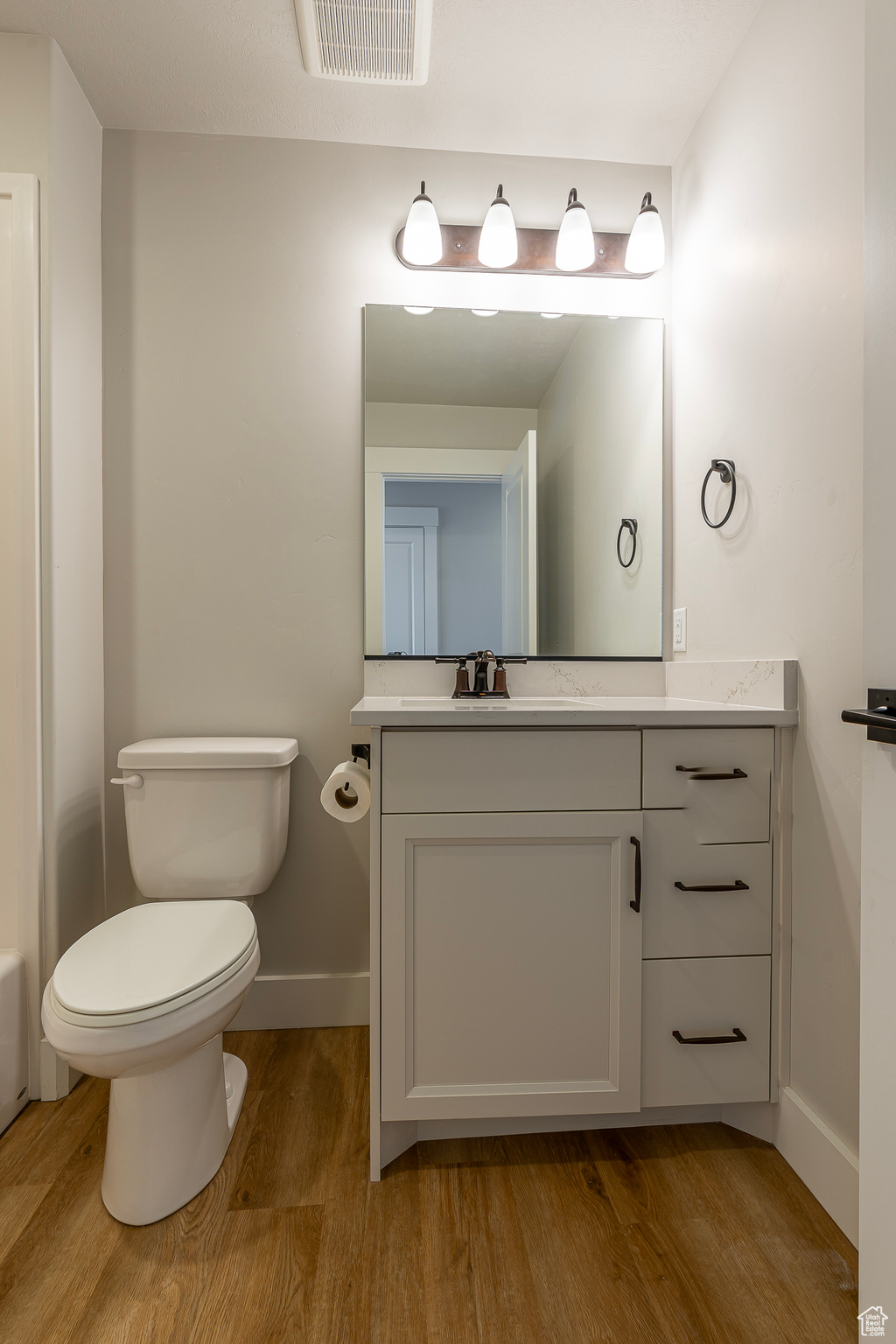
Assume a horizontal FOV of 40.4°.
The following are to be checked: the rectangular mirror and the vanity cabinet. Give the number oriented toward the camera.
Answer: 2

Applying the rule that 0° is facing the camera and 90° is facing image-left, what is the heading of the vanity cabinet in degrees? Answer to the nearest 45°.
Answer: approximately 0°

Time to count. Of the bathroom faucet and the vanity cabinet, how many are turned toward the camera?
2

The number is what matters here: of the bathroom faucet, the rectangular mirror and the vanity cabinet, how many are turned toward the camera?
3
